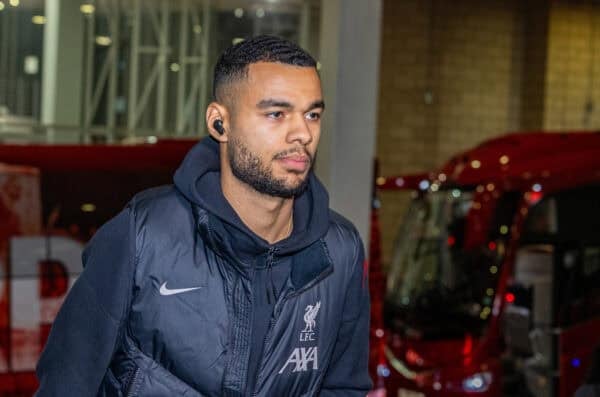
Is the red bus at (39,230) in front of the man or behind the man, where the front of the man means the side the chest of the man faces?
behind

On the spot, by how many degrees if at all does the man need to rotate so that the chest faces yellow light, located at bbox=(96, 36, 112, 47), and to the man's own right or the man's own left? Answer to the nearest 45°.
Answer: approximately 135° to the man's own left

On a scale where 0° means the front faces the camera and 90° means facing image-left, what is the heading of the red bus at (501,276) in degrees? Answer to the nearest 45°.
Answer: approximately 45°

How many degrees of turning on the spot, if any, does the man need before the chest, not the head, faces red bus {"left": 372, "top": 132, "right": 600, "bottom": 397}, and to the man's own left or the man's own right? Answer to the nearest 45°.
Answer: approximately 135° to the man's own left

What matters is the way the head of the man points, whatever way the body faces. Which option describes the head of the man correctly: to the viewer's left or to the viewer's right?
to the viewer's right
